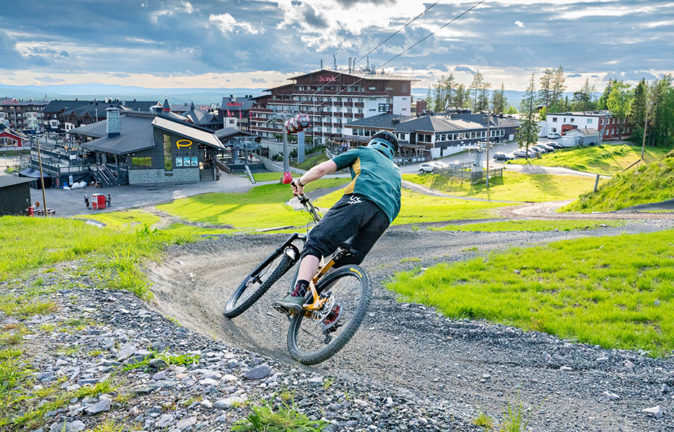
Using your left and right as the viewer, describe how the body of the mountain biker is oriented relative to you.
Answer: facing away from the viewer and to the left of the viewer
